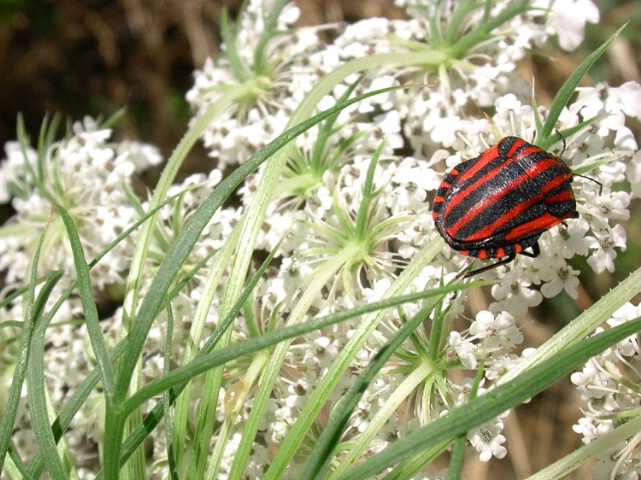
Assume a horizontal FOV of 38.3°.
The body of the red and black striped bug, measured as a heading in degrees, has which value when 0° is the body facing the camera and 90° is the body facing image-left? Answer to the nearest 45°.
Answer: approximately 225°

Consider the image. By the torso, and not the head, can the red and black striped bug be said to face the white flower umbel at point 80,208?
no

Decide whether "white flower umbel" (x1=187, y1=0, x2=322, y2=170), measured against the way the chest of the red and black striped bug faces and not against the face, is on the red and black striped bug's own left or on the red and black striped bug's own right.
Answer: on the red and black striped bug's own left
